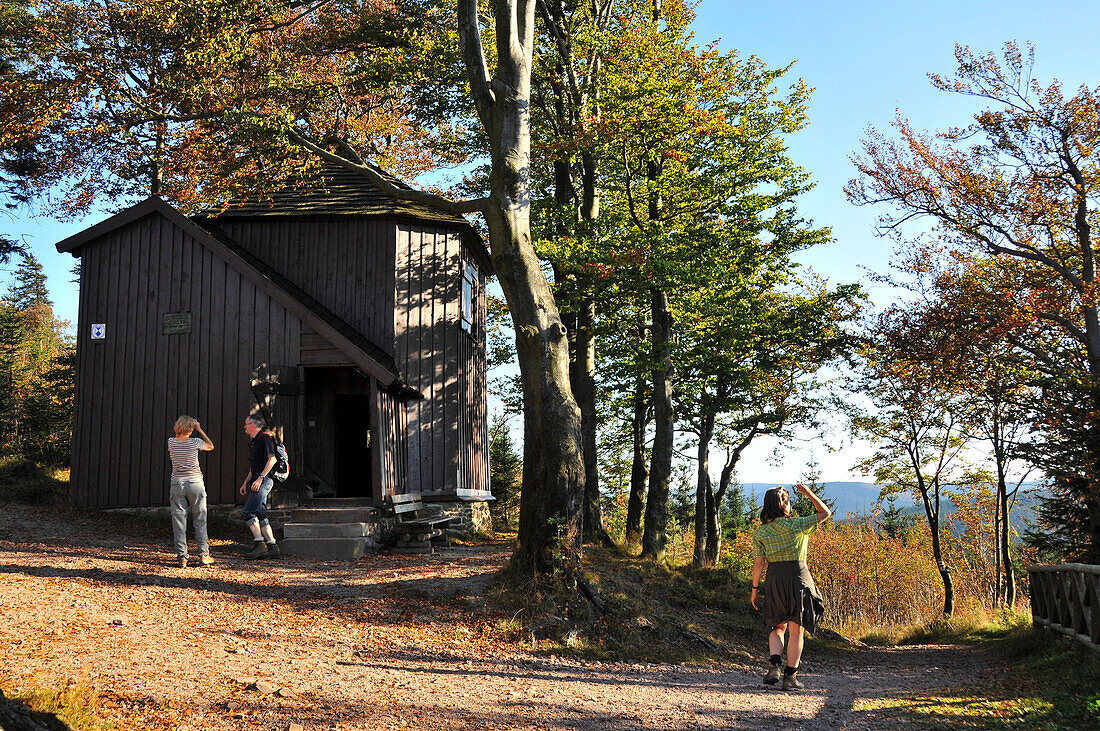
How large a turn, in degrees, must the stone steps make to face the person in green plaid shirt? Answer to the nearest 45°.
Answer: approximately 45° to its left

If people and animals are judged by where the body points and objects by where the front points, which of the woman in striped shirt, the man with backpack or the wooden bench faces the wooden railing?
the wooden bench

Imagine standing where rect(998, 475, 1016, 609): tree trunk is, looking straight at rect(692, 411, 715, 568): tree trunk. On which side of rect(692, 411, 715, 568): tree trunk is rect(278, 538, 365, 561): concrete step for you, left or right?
left

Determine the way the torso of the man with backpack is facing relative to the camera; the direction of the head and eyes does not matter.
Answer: to the viewer's left

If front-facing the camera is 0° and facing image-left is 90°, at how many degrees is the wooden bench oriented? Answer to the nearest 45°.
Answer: approximately 315°

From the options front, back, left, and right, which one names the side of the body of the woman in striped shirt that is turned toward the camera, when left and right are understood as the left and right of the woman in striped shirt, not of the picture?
back

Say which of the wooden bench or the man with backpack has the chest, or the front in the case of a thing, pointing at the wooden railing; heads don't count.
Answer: the wooden bench

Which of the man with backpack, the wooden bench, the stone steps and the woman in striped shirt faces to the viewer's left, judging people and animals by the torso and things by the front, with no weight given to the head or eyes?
the man with backpack

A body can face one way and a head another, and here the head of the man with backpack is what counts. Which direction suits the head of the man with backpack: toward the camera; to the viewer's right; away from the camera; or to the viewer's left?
to the viewer's left
